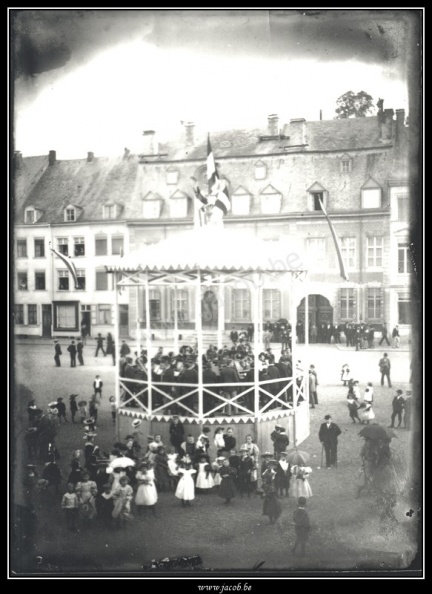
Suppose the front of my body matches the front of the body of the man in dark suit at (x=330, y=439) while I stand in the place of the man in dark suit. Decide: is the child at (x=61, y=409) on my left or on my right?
on my right

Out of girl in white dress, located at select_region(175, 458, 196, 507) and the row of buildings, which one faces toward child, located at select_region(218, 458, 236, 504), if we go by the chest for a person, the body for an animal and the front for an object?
the row of buildings

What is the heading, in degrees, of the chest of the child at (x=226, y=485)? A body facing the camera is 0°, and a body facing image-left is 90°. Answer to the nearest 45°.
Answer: approximately 0°

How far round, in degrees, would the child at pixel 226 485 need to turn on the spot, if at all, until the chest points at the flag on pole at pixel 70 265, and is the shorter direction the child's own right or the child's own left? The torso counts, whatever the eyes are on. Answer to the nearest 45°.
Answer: approximately 135° to the child's own right

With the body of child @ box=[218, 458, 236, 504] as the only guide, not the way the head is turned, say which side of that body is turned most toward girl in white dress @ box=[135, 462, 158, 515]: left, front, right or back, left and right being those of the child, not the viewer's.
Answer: right

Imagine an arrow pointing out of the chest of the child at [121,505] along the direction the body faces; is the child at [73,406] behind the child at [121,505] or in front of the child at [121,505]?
behind

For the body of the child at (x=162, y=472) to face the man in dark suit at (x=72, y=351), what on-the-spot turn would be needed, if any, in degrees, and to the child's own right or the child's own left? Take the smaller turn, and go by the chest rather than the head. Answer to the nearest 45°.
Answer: approximately 135° to the child's own right
